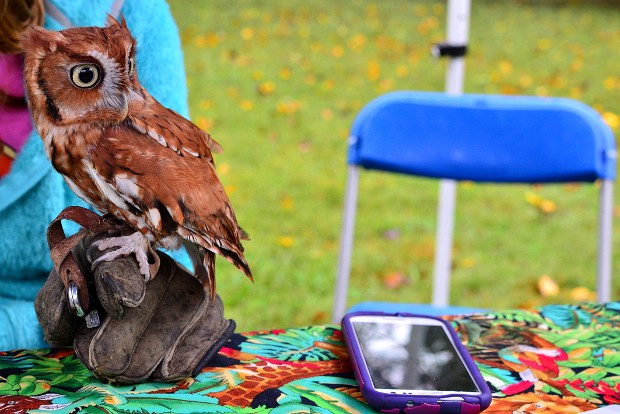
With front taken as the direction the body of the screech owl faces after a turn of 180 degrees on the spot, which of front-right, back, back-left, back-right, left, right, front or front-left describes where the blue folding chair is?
front-left

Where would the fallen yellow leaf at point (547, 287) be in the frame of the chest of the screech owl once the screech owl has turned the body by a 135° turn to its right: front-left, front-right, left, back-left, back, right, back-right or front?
front

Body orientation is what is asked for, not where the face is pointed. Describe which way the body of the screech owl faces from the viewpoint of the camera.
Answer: to the viewer's left

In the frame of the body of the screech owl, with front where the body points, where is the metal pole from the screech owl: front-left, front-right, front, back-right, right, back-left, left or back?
back-right
